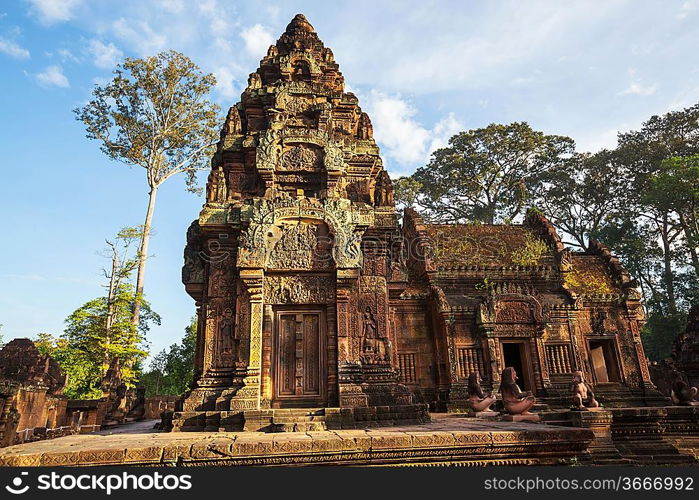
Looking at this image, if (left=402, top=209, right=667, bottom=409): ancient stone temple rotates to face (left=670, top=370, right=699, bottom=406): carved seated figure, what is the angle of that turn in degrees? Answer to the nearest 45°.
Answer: approximately 45° to its left

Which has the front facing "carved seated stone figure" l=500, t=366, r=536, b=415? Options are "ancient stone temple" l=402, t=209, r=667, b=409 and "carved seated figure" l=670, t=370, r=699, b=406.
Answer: the ancient stone temple
